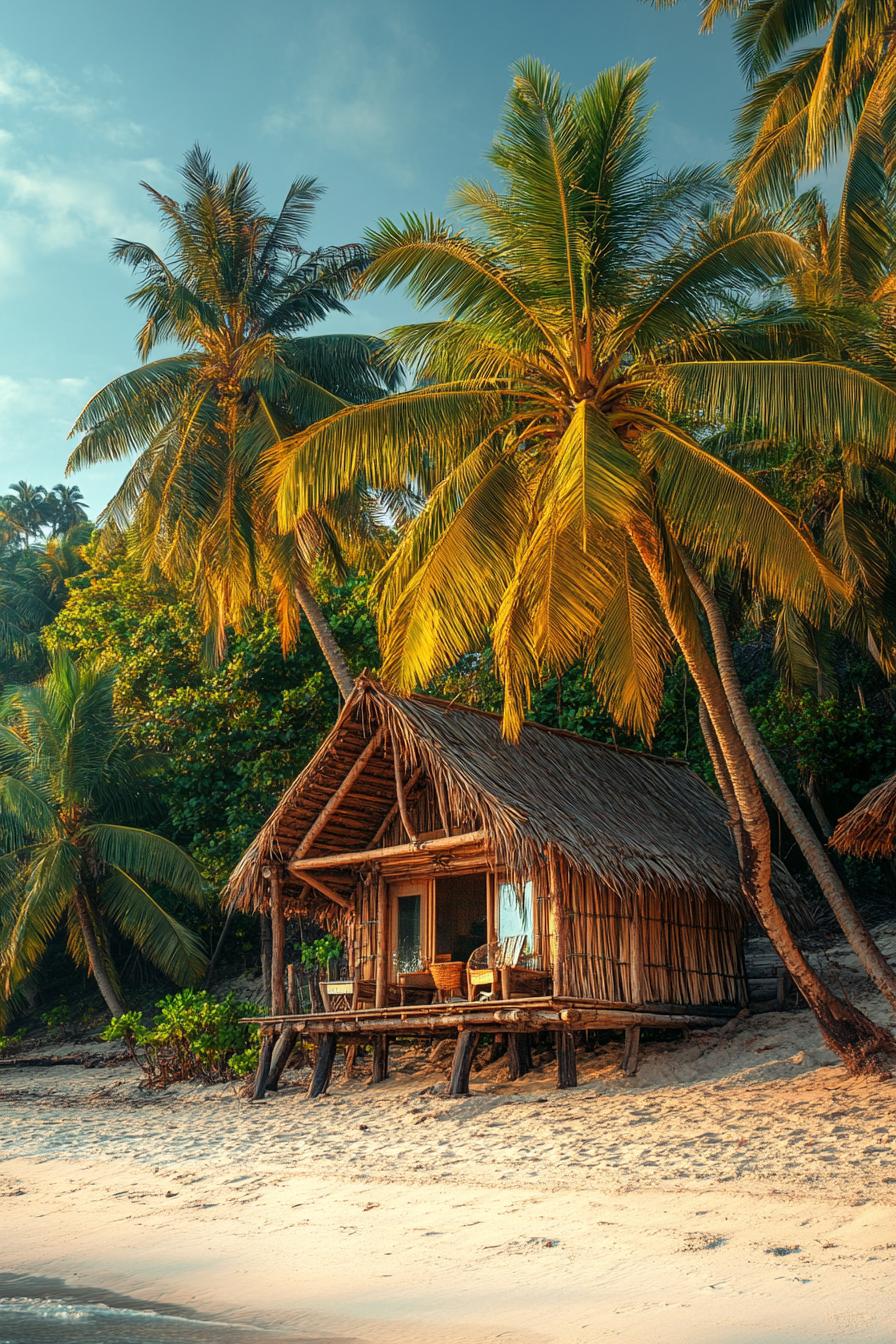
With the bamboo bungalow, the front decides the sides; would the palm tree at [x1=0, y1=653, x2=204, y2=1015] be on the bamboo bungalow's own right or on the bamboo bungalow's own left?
on the bamboo bungalow's own right

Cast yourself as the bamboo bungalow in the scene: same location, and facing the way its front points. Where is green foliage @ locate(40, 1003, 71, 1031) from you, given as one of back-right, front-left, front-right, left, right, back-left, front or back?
right

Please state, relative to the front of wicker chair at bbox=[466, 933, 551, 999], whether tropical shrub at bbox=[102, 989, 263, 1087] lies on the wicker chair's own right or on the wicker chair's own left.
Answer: on the wicker chair's own right

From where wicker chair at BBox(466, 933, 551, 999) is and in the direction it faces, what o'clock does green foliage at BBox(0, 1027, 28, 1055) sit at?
The green foliage is roughly at 3 o'clock from the wicker chair.

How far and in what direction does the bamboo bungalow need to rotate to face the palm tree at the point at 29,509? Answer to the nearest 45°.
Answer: approximately 90° to its right

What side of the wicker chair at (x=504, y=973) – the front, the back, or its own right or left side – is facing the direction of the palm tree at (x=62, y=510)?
right

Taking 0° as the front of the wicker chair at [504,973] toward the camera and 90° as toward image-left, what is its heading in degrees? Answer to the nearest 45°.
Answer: approximately 45°

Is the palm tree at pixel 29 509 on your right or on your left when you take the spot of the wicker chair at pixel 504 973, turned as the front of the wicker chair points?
on your right

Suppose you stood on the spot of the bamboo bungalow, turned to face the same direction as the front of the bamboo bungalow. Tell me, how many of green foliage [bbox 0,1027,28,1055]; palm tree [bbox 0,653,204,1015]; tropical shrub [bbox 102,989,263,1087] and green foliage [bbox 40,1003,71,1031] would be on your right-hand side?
4
